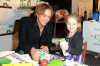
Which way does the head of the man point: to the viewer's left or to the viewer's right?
to the viewer's right

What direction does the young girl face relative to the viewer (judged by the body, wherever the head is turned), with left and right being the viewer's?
facing the viewer and to the left of the viewer

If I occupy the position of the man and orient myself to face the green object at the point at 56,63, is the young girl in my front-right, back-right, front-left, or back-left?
front-left

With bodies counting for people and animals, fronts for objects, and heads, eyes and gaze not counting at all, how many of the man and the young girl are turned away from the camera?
0

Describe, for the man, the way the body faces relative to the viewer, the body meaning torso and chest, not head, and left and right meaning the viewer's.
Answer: facing the viewer and to the right of the viewer
